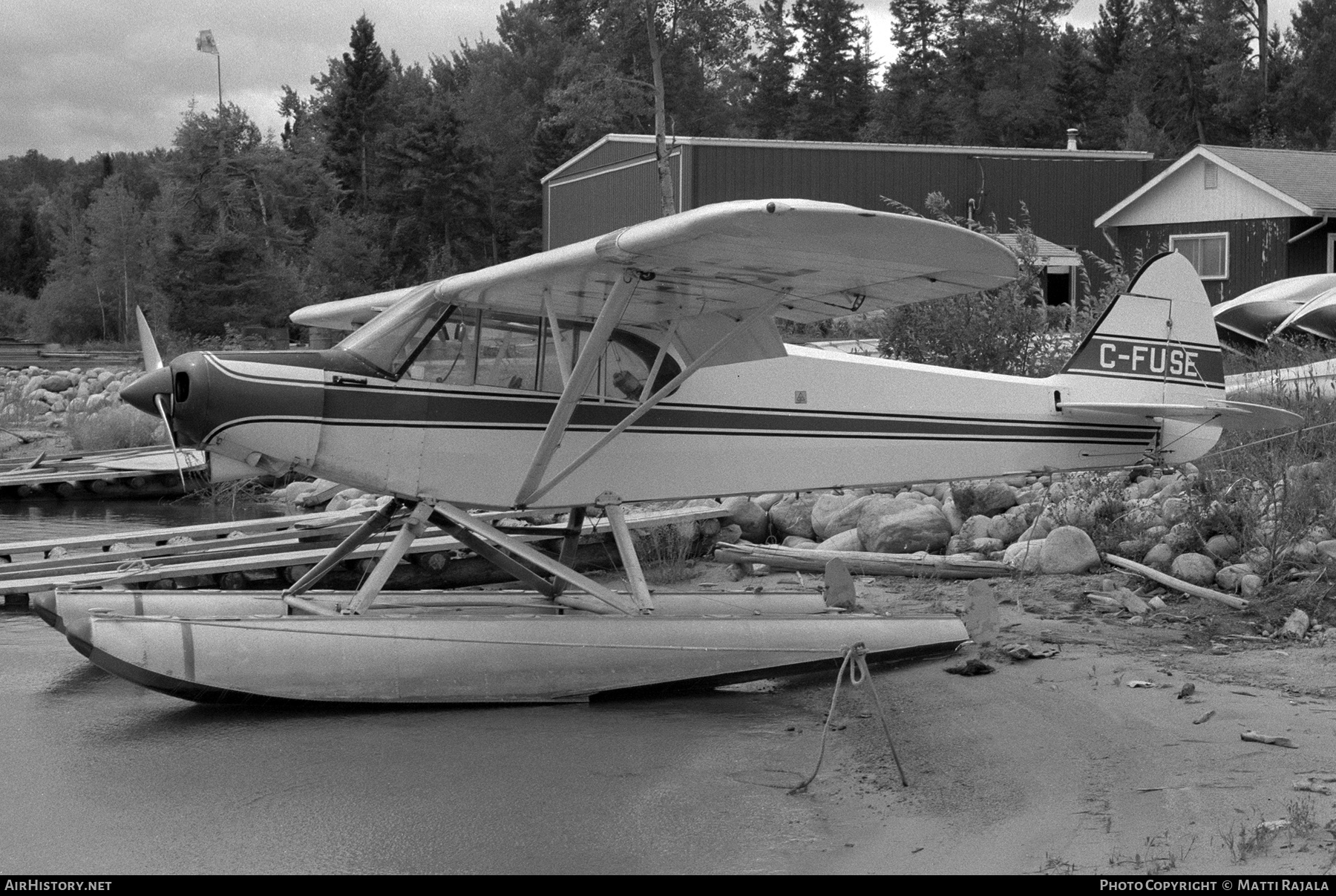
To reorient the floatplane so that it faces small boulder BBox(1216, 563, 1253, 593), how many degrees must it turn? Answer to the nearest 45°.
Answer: approximately 180°

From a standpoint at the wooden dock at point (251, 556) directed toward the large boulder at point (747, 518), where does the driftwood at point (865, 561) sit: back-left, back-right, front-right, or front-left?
front-right

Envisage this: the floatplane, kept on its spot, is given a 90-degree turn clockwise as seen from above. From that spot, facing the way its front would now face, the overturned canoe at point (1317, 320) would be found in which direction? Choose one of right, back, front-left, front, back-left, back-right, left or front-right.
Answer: front-right

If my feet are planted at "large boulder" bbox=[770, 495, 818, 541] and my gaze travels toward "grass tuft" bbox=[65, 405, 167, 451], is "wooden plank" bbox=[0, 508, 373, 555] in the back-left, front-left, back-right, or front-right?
front-left

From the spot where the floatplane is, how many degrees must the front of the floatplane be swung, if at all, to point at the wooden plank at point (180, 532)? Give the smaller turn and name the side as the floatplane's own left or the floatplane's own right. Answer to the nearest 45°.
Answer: approximately 45° to the floatplane's own right

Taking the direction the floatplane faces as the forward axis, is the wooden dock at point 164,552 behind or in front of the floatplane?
in front

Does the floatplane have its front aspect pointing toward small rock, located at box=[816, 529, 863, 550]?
no

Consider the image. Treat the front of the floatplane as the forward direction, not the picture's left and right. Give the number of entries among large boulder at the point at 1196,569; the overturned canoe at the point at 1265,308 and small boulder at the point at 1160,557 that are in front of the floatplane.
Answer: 0

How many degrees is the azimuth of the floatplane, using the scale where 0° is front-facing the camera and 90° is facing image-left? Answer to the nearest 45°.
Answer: approximately 90°

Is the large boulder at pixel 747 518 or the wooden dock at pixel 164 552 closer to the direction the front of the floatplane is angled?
the wooden dock

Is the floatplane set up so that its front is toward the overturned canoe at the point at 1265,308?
no

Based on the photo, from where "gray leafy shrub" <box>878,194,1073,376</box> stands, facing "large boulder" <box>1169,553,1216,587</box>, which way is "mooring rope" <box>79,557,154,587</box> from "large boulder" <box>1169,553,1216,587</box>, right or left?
right

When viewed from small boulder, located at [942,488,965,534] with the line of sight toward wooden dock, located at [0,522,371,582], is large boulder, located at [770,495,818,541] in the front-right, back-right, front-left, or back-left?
front-right

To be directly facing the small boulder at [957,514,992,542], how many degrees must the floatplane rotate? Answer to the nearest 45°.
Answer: approximately 135° to its right

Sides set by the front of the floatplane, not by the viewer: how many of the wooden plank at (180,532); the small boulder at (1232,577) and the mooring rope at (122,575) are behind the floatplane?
1

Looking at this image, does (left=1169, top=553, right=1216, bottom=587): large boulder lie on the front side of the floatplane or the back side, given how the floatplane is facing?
on the back side

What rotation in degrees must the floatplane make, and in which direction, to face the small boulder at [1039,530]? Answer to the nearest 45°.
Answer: approximately 135° to its right

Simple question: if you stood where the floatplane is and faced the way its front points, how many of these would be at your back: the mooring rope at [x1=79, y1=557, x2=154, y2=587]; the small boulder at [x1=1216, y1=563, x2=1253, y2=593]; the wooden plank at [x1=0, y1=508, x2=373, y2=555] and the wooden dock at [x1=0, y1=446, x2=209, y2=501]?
1

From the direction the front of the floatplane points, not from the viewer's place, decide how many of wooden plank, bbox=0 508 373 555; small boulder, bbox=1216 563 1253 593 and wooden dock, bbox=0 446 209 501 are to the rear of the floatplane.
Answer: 1
